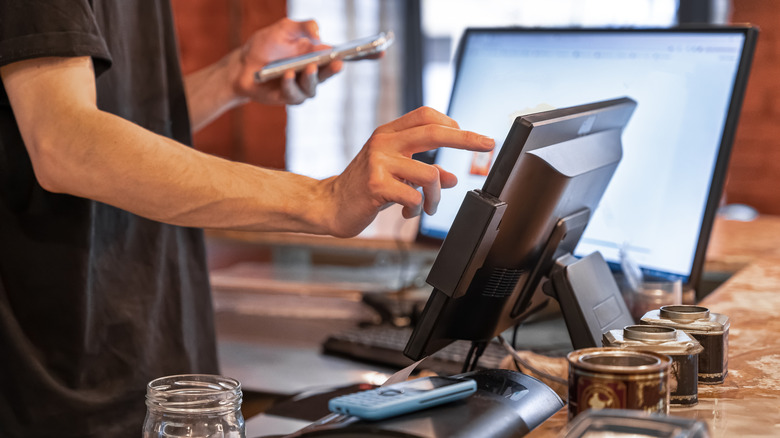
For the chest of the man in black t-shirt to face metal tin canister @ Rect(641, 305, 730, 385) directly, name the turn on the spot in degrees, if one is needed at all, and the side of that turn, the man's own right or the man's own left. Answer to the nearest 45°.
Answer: approximately 45° to the man's own right

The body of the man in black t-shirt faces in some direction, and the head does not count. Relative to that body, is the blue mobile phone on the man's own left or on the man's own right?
on the man's own right

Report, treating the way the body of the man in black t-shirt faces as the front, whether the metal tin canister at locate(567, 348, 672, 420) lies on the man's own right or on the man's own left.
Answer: on the man's own right

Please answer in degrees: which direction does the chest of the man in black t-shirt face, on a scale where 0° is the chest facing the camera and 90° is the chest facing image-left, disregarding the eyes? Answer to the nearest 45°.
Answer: approximately 270°

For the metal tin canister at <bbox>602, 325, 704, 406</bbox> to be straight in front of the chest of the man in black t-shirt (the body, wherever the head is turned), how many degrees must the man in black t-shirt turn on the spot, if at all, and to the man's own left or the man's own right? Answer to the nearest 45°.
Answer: approximately 45° to the man's own right
